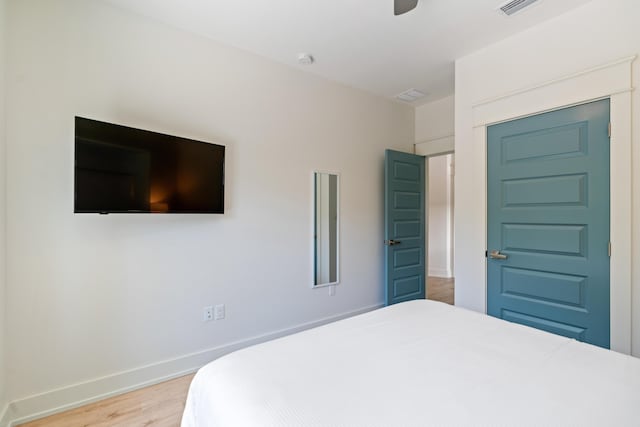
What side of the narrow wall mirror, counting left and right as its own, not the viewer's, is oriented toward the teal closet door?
front

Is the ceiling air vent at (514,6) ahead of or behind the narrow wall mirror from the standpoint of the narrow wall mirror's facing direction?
ahead

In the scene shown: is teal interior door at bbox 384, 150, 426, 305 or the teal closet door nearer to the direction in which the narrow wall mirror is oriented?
the teal closet door

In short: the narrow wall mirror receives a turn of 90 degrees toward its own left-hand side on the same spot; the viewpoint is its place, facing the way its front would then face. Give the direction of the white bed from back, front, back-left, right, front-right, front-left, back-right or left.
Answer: back-right

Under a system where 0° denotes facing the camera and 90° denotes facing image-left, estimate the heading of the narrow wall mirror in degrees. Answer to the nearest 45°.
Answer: approximately 315°

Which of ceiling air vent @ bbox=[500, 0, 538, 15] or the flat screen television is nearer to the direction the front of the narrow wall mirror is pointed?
the ceiling air vent

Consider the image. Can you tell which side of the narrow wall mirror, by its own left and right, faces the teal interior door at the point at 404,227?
left

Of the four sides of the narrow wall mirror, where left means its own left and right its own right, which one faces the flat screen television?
right
